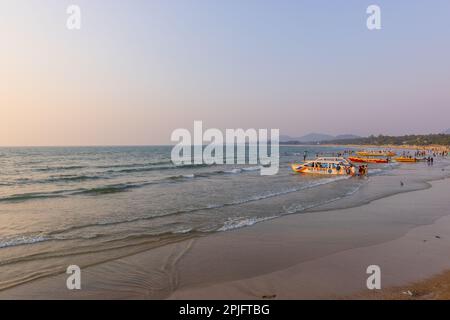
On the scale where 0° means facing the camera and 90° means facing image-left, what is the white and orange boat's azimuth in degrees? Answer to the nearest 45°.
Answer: approximately 90°
